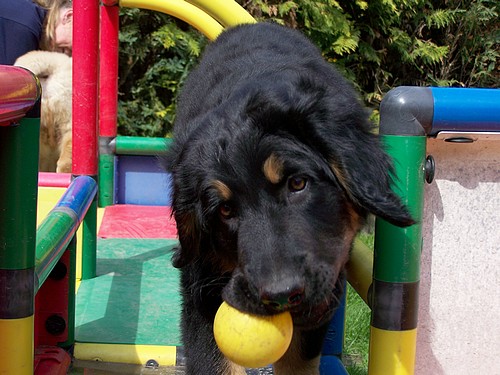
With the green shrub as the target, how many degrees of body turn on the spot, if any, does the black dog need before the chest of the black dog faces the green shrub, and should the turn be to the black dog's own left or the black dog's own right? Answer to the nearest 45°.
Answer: approximately 180°

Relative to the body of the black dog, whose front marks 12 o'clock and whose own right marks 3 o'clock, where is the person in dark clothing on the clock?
The person in dark clothing is roughly at 5 o'clock from the black dog.

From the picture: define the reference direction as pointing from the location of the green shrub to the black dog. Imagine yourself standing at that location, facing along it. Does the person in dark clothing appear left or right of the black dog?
right

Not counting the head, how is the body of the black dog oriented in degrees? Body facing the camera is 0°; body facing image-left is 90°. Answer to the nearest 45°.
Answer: approximately 0°

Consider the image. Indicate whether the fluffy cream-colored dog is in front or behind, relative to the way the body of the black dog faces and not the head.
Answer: behind
